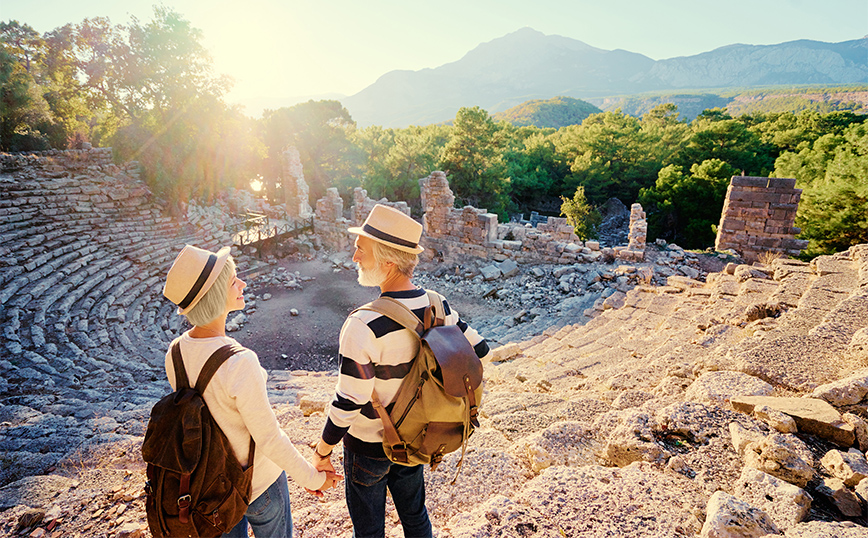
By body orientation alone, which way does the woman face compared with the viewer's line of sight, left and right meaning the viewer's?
facing away from the viewer and to the right of the viewer

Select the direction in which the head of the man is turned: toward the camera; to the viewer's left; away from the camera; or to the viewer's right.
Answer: to the viewer's left

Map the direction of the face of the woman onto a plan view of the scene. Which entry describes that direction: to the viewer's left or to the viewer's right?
to the viewer's right

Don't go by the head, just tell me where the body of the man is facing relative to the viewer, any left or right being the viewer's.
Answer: facing away from the viewer and to the left of the viewer

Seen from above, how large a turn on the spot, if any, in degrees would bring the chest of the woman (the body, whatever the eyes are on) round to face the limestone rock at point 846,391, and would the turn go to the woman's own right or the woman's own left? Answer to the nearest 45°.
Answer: approximately 45° to the woman's own right

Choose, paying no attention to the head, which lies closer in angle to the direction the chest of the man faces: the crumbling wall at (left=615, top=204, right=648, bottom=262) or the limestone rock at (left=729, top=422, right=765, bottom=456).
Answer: the crumbling wall

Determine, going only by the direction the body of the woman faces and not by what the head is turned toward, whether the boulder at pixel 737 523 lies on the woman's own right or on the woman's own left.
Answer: on the woman's own right

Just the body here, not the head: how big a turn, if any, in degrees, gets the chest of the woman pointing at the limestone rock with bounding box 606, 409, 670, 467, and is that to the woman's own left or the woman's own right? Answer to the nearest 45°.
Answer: approximately 45° to the woman's own right

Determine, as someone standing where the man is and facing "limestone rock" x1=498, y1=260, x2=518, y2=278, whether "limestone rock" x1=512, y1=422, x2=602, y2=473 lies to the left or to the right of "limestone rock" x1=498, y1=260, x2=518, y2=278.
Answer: right

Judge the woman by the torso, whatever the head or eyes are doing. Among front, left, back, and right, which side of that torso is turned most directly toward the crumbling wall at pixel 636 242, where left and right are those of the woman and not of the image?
front

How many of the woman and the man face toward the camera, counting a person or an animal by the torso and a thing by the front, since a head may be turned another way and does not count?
0

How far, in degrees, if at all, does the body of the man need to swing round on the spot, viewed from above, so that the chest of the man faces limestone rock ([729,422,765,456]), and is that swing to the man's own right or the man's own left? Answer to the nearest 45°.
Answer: approximately 135° to the man's own right

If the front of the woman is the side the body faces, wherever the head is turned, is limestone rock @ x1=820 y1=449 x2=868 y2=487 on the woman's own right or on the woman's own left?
on the woman's own right

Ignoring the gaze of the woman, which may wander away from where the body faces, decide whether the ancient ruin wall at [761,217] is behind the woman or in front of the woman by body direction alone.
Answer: in front
